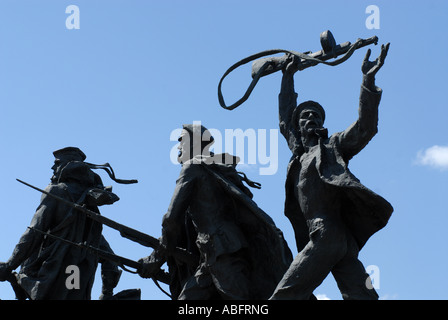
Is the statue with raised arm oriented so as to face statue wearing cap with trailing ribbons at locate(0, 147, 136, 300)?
no

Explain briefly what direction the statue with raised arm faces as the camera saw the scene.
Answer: facing the viewer and to the left of the viewer
